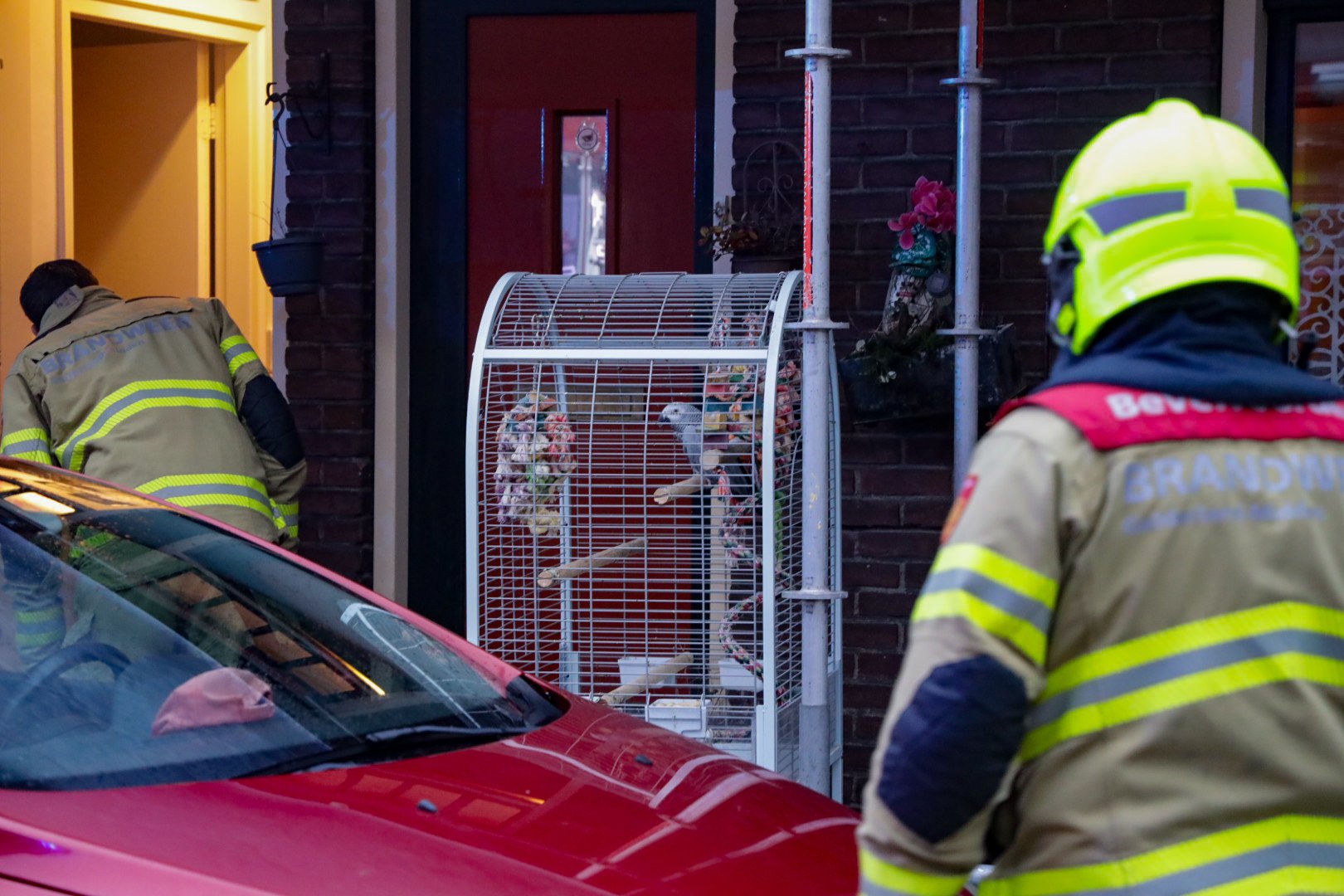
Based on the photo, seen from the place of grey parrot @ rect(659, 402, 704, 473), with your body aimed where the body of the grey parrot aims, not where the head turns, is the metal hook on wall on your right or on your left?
on your right

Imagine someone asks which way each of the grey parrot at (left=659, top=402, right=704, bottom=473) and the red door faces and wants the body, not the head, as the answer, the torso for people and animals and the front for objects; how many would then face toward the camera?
1

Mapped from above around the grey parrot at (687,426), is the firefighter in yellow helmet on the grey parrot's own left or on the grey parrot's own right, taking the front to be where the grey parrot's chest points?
on the grey parrot's own left

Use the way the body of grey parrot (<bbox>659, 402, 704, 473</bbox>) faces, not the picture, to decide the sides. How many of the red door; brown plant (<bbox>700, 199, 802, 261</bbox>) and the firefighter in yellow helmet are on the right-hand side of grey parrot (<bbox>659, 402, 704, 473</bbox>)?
2

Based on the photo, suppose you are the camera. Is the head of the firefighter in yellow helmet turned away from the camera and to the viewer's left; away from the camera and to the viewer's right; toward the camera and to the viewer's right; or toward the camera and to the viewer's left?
away from the camera and to the viewer's left

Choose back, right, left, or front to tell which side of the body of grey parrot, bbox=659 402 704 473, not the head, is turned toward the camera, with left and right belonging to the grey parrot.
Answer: left

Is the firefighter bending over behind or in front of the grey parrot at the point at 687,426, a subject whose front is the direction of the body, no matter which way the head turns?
in front

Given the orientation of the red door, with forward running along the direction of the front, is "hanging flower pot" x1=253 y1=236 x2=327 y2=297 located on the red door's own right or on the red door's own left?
on the red door's own right

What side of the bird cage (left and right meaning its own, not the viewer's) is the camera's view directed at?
front

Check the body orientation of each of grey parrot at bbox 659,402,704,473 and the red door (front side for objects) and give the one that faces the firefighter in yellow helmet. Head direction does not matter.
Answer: the red door

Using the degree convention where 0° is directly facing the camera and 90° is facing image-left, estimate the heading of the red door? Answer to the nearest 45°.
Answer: approximately 0°

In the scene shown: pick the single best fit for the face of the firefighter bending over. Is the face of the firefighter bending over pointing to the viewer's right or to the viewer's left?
to the viewer's left

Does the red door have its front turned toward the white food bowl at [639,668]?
yes

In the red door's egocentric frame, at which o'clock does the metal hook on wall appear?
The metal hook on wall is roughly at 3 o'clock from the red door.

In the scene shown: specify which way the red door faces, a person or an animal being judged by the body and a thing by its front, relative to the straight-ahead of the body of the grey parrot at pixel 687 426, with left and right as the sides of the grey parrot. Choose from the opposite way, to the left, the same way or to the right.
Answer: to the left

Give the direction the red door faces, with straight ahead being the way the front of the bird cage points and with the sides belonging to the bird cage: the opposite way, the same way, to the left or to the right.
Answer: the same way

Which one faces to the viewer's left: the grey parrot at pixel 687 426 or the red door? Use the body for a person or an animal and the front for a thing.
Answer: the grey parrot
